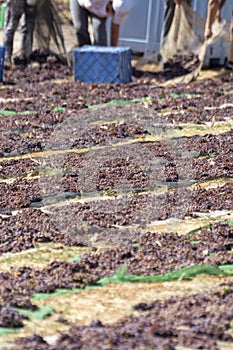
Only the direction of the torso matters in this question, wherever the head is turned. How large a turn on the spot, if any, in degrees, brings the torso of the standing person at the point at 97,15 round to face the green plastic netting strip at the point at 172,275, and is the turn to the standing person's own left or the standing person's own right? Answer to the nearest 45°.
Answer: approximately 45° to the standing person's own right

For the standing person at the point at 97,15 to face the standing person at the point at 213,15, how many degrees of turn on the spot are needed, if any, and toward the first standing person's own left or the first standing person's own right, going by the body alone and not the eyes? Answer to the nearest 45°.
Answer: approximately 45° to the first standing person's own left

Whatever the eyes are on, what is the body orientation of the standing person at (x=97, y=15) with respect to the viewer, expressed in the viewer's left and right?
facing the viewer and to the right of the viewer
